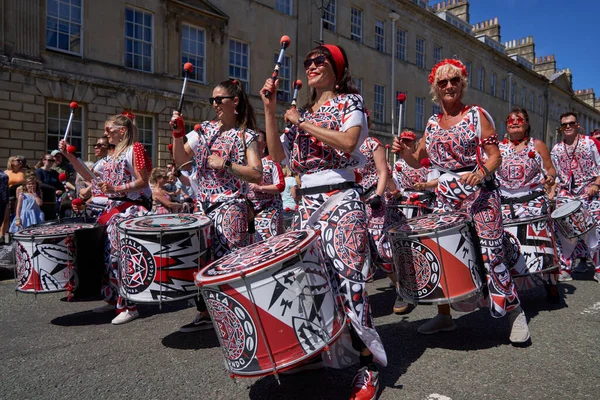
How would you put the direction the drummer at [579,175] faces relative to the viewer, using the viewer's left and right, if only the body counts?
facing the viewer

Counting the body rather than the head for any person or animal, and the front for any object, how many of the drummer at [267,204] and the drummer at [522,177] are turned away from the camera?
0

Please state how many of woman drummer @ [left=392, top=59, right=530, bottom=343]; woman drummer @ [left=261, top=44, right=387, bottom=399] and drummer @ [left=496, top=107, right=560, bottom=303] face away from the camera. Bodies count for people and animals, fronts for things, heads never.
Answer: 0

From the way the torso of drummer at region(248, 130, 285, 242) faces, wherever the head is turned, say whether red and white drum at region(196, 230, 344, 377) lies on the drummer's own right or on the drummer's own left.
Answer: on the drummer's own left

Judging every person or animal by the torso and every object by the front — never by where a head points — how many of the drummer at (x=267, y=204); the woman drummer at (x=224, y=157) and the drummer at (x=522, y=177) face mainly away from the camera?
0

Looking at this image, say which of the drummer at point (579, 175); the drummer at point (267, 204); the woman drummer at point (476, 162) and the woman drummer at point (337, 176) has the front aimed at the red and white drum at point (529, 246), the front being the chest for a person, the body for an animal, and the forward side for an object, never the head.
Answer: the drummer at point (579, 175)

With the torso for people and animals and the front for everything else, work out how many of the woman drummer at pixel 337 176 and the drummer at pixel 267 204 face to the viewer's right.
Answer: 0

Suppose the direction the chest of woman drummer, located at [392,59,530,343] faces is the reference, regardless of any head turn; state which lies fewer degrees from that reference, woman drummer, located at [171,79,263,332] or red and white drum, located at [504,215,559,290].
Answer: the woman drummer

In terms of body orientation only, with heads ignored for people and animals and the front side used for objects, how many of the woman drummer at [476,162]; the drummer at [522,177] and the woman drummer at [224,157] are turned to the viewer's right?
0

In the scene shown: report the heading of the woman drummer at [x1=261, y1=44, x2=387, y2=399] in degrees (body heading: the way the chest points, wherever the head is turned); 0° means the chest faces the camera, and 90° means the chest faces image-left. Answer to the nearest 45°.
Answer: approximately 45°

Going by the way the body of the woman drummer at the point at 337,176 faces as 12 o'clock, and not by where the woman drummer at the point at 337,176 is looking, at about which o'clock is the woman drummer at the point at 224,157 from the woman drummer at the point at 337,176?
the woman drummer at the point at 224,157 is roughly at 3 o'clock from the woman drummer at the point at 337,176.

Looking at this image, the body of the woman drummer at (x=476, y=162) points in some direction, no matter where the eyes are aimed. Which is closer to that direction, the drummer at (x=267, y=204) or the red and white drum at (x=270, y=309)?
the red and white drum

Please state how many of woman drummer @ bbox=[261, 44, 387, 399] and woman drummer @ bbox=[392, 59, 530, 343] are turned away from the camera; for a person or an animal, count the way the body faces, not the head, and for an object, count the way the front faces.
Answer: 0

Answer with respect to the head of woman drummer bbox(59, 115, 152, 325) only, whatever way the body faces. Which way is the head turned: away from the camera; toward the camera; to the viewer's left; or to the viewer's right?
to the viewer's left
